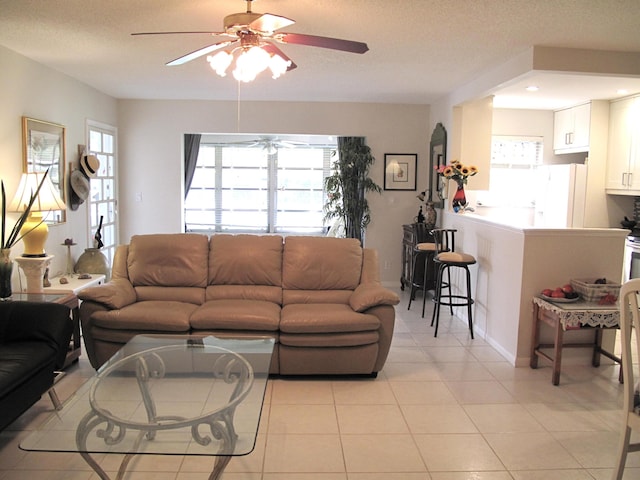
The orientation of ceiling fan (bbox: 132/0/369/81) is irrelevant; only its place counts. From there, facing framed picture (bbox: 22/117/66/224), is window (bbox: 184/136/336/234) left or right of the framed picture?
right

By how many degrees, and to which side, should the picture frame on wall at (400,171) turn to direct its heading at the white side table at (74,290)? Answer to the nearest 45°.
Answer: approximately 45° to its right

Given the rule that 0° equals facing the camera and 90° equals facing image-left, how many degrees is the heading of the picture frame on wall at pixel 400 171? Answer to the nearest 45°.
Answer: approximately 0°

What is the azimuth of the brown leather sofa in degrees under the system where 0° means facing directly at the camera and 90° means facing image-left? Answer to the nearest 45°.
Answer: approximately 0°

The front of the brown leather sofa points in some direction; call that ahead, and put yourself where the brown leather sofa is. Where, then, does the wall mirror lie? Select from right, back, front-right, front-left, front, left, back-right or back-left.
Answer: back-left

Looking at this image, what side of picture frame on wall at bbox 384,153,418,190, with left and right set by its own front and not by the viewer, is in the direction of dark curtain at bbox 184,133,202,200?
right

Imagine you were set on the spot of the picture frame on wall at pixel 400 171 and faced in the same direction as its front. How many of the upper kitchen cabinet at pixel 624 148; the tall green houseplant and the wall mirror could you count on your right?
1

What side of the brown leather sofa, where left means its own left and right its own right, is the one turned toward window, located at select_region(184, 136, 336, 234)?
back

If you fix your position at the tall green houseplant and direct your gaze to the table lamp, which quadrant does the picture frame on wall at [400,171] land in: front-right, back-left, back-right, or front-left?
back-left

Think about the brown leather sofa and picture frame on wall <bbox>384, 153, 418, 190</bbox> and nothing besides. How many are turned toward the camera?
2

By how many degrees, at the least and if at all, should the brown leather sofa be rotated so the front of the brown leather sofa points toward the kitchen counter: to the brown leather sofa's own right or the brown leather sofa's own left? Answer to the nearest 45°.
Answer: approximately 90° to the brown leather sofa's own left
